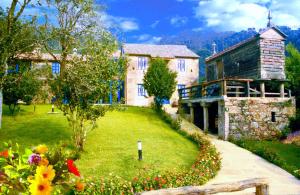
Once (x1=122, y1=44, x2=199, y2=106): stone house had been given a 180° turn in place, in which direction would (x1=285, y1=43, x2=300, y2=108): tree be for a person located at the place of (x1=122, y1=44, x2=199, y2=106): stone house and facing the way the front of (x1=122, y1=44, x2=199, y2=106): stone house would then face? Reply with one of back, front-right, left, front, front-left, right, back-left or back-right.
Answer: right

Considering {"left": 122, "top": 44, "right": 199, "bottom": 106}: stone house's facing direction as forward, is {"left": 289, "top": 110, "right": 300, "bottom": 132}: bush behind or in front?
in front

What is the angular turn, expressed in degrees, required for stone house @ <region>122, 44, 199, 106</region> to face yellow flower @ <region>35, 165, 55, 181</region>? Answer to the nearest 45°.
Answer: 0° — it already faces it

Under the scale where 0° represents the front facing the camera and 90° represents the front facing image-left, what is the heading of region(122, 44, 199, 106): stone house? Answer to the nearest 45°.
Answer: approximately 0°

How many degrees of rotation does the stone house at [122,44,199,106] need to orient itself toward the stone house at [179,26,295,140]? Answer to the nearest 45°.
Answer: approximately 45° to its left

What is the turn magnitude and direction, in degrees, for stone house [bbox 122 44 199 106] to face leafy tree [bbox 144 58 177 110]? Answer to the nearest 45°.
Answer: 0° — it already faces it

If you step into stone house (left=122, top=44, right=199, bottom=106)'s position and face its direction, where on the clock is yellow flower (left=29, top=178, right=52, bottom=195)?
The yellow flower is roughly at 12 o'clock from the stone house.

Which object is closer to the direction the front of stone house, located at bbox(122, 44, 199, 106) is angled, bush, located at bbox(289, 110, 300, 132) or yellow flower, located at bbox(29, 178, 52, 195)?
the yellow flower

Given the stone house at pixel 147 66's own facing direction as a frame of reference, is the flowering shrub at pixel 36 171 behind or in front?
in front
